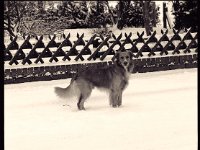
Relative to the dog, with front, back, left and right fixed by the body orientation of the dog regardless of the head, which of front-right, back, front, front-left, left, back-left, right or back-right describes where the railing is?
left

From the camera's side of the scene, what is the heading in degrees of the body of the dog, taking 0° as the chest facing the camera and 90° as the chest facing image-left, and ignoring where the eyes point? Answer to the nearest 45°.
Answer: approximately 270°
